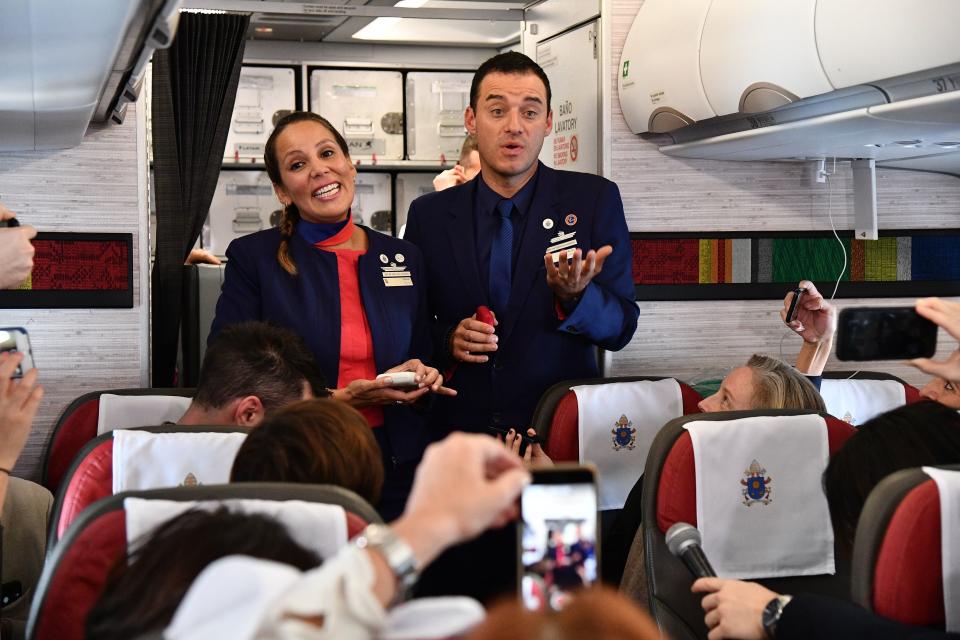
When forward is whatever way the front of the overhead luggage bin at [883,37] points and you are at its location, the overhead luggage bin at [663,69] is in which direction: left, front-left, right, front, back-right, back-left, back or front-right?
right

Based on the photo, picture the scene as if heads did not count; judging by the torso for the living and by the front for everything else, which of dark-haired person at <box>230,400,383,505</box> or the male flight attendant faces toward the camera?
the male flight attendant

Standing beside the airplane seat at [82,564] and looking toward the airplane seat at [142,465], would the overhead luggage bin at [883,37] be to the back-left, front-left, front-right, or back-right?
front-right

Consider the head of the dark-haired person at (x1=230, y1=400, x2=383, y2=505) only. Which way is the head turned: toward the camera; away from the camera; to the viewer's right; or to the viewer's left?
away from the camera

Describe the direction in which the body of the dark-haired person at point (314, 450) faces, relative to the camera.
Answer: away from the camera

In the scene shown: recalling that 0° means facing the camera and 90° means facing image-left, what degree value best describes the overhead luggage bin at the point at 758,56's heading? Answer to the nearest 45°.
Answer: approximately 45°

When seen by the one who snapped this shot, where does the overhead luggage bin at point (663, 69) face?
facing the viewer and to the left of the viewer

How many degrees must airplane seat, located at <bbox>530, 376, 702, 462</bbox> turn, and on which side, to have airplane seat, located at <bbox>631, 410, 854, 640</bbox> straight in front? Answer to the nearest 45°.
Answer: approximately 180°

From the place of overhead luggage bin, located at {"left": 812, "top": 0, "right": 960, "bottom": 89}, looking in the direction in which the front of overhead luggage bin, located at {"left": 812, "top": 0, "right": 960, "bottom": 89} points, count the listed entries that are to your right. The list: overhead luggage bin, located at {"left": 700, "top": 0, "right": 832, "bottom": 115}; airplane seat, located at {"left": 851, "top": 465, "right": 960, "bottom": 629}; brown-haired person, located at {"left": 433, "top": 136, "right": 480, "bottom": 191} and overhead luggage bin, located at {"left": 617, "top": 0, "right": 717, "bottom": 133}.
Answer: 3

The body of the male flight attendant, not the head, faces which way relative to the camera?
toward the camera

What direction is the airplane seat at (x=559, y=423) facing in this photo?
away from the camera

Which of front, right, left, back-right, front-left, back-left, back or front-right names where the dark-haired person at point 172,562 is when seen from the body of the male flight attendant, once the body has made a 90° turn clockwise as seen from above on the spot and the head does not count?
left

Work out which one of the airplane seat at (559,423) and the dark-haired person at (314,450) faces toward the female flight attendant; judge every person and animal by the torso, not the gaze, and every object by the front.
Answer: the dark-haired person

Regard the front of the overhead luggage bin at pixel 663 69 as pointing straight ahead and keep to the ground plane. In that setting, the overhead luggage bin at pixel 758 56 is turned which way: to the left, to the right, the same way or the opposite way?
the same way

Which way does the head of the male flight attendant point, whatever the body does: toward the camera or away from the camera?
toward the camera

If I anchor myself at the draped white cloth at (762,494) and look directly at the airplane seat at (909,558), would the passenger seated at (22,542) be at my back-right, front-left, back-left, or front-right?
back-right

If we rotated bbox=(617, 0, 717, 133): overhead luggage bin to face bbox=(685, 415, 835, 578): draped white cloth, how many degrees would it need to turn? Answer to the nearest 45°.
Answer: approximately 45° to its left

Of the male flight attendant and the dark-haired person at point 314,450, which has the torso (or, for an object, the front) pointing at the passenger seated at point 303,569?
the male flight attendant

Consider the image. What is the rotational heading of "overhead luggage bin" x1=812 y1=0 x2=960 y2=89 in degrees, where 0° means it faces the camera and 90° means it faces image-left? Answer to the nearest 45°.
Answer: approximately 45°

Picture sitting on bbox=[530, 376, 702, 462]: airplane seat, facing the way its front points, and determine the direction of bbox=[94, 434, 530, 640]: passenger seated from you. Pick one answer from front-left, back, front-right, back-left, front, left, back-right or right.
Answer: back

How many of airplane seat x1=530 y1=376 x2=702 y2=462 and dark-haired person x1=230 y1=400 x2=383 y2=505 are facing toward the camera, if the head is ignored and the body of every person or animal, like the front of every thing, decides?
0
